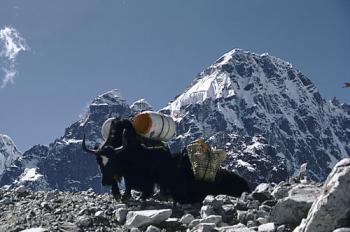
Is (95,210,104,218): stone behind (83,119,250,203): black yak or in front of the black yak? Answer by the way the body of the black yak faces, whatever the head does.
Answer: in front

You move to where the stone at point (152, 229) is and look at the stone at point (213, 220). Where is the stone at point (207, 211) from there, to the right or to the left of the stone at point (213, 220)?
left

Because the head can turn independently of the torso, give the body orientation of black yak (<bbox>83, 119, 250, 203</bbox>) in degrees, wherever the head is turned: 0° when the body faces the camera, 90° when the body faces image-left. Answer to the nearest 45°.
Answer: approximately 45°

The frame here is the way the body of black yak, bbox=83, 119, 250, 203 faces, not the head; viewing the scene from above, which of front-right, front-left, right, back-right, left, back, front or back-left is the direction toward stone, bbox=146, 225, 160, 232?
front-left

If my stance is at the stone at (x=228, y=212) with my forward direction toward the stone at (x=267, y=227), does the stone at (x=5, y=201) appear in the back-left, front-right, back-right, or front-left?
back-right

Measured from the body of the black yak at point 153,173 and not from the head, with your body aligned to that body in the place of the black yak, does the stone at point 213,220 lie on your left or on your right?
on your left
